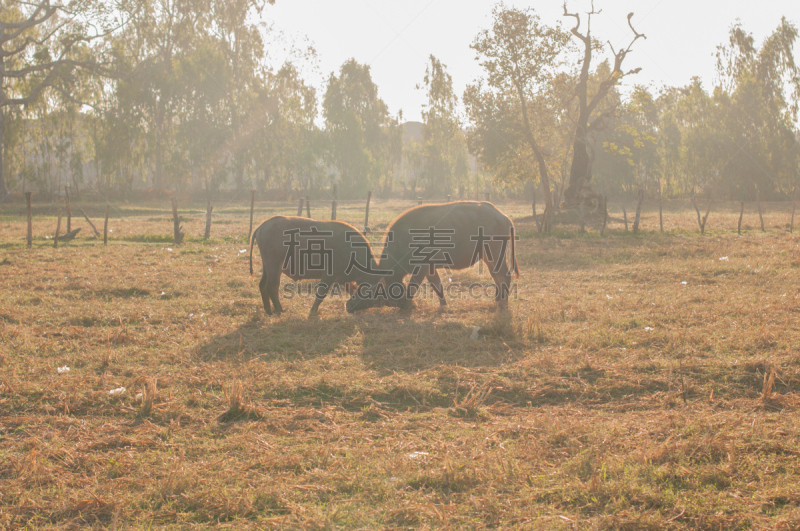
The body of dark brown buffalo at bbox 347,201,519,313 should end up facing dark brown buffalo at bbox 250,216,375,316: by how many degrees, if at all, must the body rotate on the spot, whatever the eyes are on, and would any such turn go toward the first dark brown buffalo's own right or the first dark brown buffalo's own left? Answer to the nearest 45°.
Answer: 0° — it already faces it

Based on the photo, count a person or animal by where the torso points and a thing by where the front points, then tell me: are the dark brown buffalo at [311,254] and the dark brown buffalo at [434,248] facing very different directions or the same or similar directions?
very different directions

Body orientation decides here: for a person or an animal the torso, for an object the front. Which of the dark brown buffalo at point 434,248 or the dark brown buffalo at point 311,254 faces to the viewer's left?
the dark brown buffalo at point 434,248

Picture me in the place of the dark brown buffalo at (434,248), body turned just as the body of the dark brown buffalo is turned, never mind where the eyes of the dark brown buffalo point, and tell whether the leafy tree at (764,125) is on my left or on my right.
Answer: on my right

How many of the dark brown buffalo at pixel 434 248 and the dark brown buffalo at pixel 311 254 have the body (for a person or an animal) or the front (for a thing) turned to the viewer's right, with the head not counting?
1

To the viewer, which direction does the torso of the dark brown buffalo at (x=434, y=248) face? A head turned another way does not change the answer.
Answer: to the viewer's left

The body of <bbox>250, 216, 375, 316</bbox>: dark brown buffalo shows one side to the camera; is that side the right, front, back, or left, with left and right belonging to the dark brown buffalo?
right
